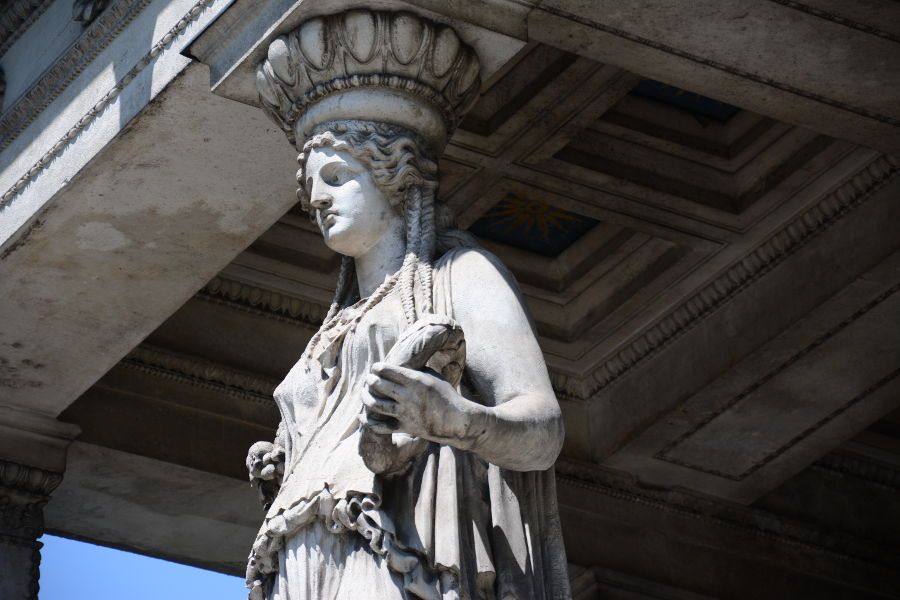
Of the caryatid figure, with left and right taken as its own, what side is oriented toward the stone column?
right

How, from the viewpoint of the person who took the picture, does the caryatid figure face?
facing the viewer and to the left of the viewer
